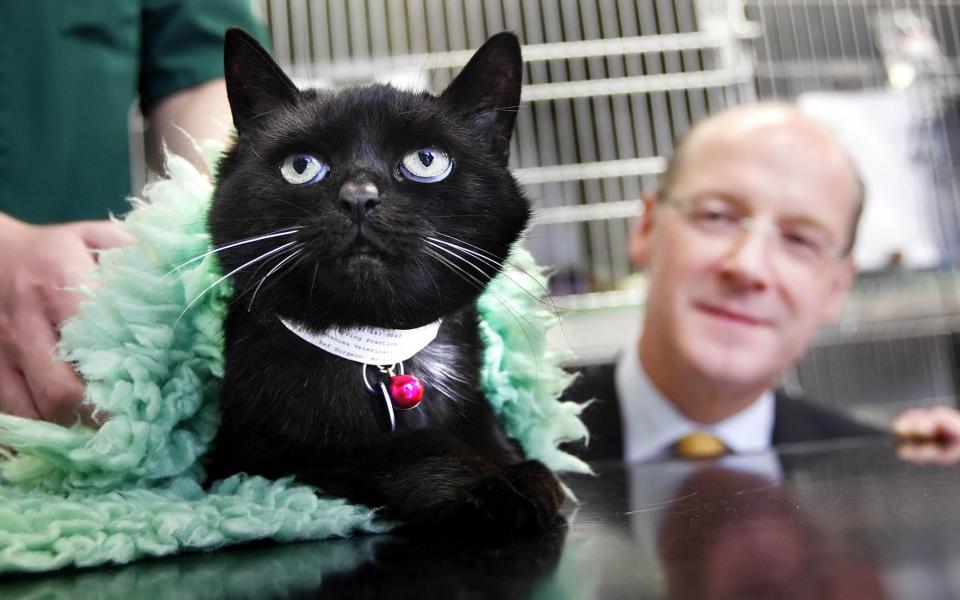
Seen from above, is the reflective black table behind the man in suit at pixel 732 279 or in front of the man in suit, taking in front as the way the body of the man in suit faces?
in front

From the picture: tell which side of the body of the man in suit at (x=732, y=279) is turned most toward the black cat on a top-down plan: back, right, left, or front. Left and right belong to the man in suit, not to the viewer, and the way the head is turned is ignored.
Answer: front

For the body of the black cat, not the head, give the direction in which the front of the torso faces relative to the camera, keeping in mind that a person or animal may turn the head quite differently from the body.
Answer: toward the camera

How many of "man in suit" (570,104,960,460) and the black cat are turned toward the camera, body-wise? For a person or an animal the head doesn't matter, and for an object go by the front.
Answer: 2

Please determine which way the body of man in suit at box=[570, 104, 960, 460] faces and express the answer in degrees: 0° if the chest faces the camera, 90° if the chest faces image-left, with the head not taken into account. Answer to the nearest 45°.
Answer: approximately 0°

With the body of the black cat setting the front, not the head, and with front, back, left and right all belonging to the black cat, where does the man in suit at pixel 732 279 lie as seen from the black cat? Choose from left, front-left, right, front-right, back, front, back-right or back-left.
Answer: back-left
